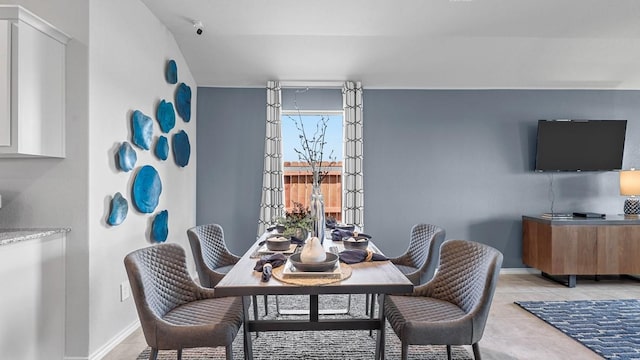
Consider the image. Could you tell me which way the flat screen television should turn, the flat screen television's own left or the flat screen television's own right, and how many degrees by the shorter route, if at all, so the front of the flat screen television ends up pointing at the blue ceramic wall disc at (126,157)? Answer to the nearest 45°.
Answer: approximately 45° to the flat screen television's own right

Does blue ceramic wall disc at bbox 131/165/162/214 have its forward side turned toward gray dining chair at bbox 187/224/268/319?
yes

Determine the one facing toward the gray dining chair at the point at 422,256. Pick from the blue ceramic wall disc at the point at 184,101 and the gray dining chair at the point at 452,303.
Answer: the blue ceramic wall disc

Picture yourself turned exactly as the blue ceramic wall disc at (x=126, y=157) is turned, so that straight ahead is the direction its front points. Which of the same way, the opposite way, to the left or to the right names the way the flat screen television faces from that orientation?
to the right

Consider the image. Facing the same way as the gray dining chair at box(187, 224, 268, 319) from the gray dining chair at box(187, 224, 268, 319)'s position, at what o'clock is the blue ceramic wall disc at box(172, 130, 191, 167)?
The blue ceramic wall disc is roughly at 7 o'clock from the gray dining chair.

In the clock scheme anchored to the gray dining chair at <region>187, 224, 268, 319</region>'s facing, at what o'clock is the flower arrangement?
The flower arrangement is roughly at 12 o'clock from the gray dining chair.

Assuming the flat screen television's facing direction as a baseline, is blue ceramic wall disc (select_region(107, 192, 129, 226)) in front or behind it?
in front

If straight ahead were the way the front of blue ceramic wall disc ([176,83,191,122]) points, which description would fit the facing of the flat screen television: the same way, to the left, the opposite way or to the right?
to the right

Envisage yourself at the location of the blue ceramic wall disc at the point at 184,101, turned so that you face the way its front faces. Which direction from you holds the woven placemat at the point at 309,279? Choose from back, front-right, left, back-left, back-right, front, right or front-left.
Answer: front-right
